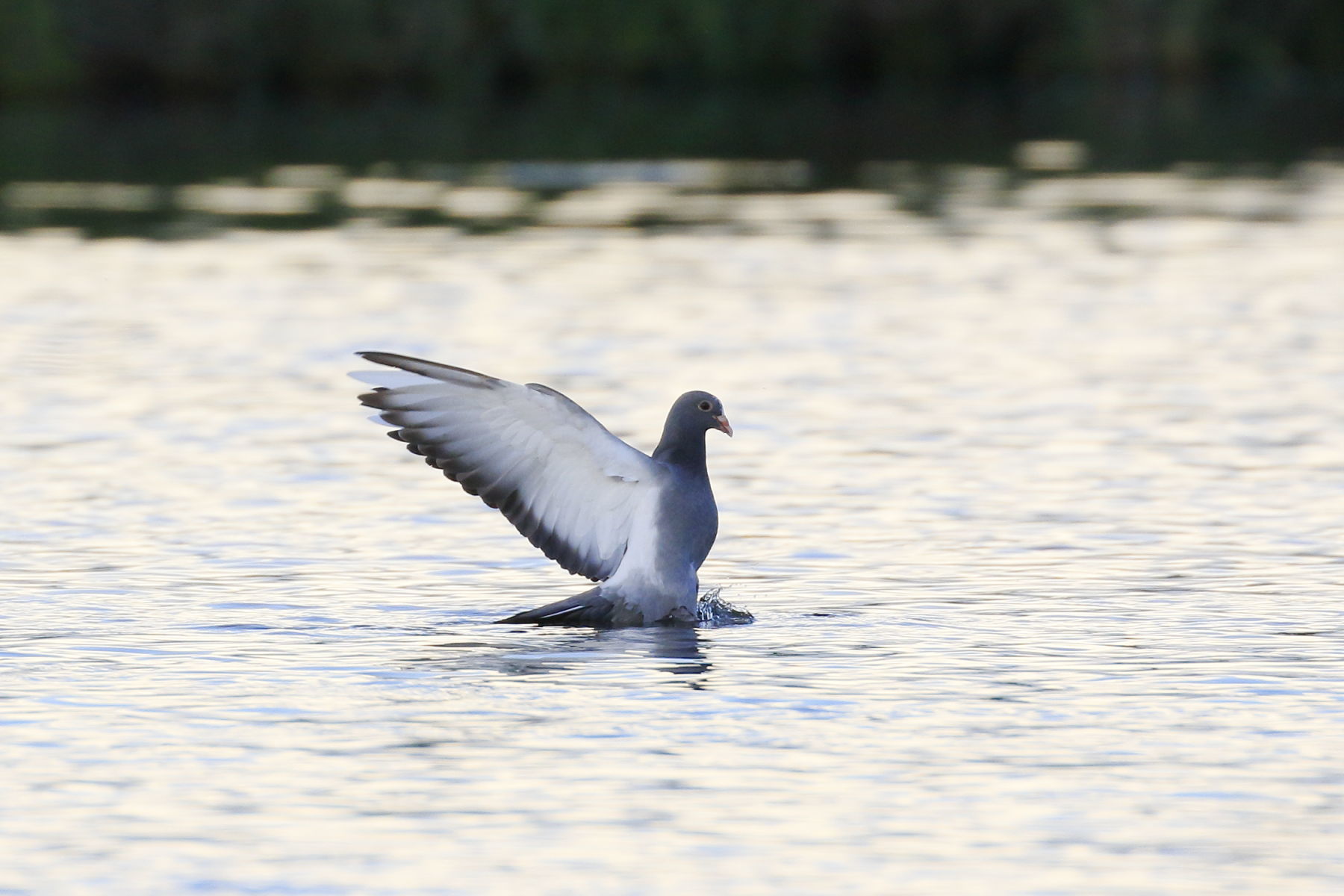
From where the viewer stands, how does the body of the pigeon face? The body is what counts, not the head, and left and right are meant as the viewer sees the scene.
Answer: facing to the right of the viewer
